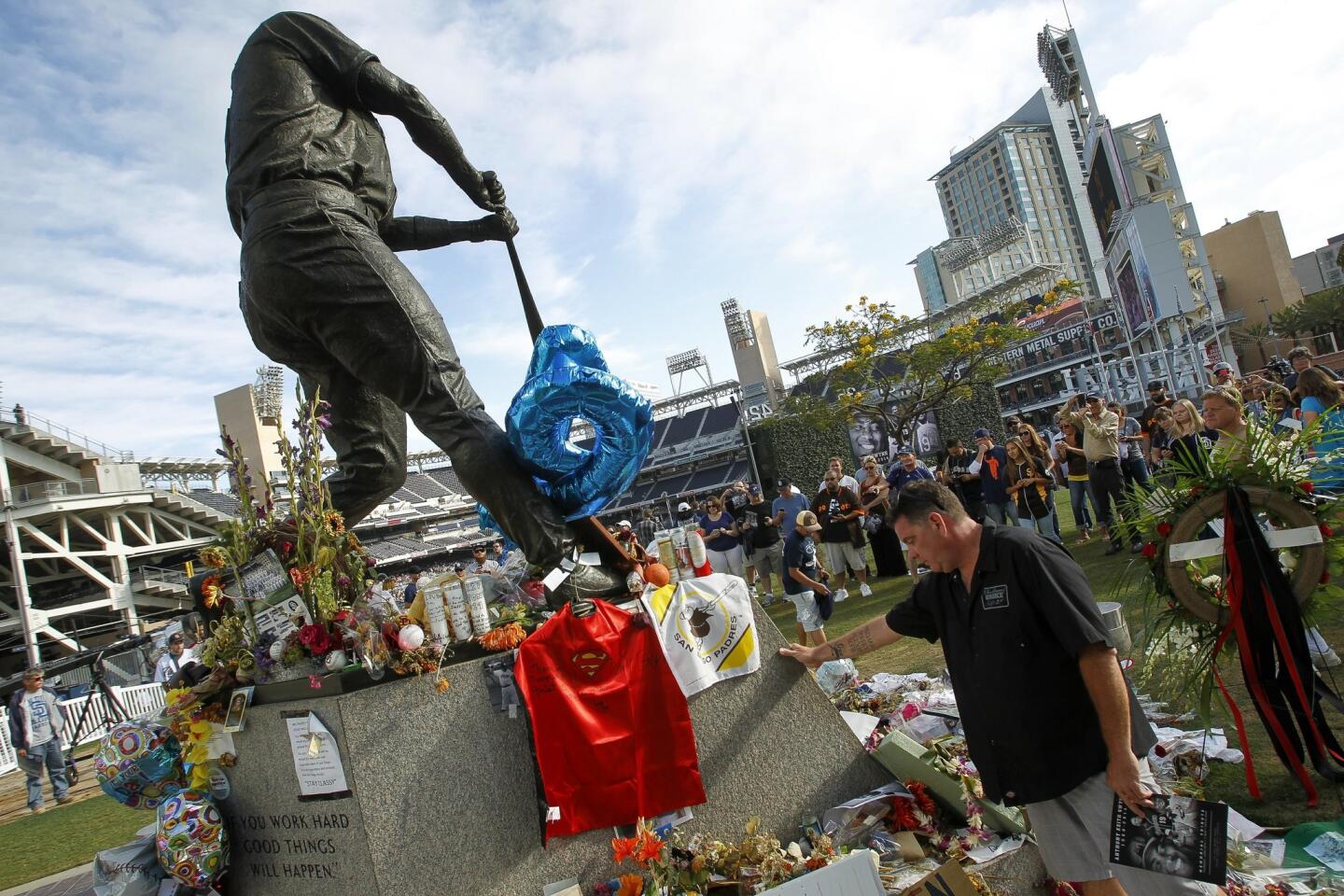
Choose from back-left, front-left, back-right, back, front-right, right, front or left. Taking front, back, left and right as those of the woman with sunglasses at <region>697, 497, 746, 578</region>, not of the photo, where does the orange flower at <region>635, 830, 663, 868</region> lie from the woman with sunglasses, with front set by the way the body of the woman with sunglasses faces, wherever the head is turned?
front

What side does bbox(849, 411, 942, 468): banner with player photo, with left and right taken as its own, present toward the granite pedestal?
front

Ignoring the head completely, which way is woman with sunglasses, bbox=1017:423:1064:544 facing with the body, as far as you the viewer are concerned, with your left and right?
facing the viewer and to the left of the viewer

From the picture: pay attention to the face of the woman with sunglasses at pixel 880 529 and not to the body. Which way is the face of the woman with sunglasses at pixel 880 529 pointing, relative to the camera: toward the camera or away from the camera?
toward the camera

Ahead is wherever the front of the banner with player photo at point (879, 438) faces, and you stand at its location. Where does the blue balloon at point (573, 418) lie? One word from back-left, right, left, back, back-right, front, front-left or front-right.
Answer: front

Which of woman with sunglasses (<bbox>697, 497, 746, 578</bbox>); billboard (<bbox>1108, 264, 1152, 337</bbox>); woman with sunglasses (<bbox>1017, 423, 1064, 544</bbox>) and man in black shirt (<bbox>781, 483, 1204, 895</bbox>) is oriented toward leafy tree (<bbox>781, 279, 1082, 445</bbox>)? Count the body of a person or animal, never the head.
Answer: the billboard

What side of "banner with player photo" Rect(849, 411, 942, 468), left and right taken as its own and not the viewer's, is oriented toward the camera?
front

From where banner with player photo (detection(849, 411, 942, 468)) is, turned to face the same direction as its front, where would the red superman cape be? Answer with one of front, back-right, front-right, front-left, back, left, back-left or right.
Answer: front

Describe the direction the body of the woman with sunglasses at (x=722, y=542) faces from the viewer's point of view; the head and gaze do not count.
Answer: toward the camera

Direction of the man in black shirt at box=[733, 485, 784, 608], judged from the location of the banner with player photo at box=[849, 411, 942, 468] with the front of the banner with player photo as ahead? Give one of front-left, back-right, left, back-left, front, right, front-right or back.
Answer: front

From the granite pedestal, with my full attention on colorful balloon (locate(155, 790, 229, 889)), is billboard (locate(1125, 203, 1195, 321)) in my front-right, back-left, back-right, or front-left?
back-right

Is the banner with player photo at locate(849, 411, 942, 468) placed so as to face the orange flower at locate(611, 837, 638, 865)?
yes

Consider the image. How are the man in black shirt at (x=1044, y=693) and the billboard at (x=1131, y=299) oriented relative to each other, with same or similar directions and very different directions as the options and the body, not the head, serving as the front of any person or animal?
same or similar directions

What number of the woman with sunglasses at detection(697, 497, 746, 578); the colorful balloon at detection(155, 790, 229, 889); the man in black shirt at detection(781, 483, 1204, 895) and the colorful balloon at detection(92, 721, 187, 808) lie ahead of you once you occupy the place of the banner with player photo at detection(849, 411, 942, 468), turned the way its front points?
4

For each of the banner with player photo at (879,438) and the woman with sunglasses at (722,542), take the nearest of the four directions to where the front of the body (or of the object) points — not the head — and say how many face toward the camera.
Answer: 2

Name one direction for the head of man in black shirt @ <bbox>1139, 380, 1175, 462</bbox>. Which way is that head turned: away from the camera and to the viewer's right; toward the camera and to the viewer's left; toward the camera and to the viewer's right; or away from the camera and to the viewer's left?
toward the camera and to the viewer's left
